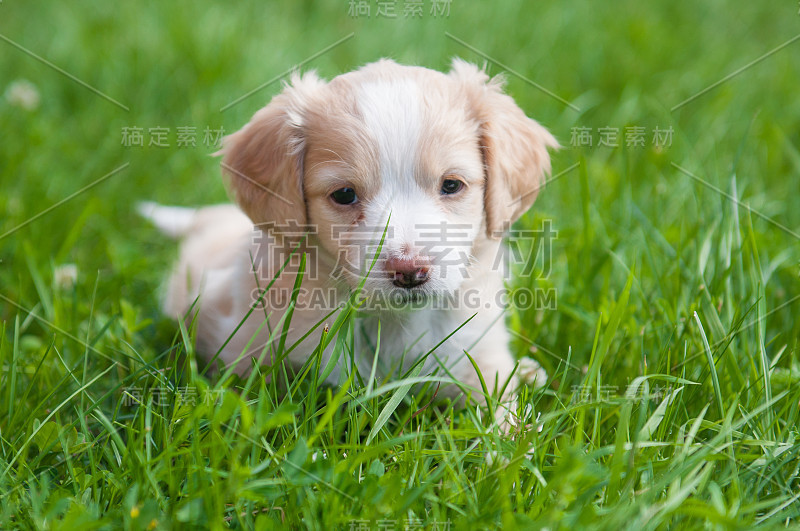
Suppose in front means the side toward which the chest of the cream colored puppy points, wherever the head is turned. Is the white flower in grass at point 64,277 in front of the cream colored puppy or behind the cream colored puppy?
behind

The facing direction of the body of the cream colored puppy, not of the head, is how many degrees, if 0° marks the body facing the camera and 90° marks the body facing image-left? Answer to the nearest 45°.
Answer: approximately 315°

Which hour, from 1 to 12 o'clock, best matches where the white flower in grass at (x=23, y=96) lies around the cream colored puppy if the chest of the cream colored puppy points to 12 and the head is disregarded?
The white flower in grass is roughly at 6 o'clock from the cream colored puppy.

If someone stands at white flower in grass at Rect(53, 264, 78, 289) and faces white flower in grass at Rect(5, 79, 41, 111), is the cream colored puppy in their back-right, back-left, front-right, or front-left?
back-right
